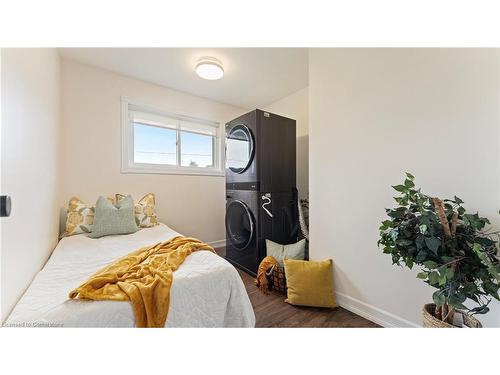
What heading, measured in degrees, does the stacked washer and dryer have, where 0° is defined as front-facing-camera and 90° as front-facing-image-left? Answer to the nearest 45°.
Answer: approximately 45°

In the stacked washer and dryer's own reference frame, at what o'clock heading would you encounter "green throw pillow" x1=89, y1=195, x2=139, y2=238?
The green throw pillow is roughly at 1 o'clock from the stacked washer and dryer.

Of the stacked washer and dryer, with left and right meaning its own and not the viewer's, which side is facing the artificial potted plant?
left
